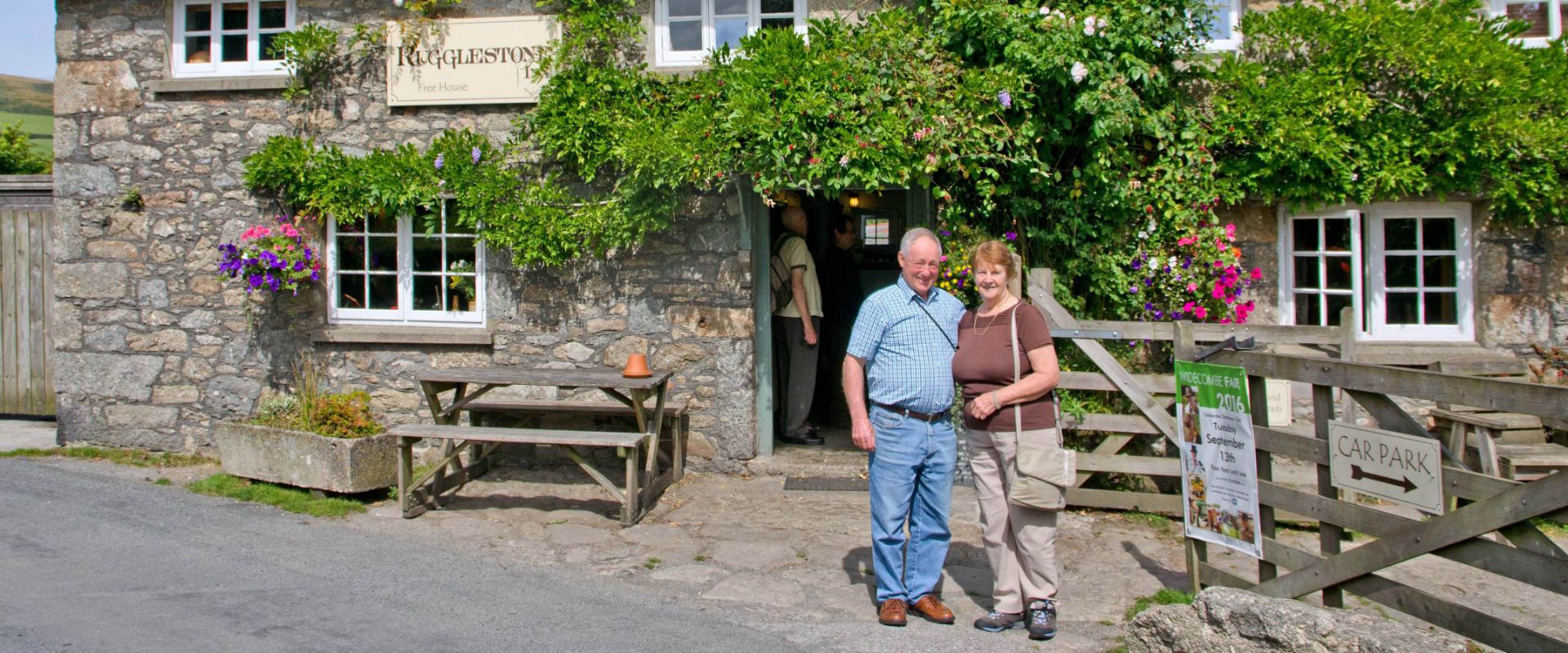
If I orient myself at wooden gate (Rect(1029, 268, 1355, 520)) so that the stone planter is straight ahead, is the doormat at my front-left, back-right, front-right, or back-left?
front-right

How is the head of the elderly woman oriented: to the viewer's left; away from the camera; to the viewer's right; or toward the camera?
toward the camera

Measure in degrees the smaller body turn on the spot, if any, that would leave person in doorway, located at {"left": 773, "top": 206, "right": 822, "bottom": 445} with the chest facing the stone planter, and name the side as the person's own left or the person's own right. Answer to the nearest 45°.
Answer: approximately 180°

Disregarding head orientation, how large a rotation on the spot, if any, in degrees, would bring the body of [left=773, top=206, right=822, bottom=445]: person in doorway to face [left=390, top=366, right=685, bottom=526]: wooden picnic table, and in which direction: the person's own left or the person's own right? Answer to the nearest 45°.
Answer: approximately 135° to the person's own right

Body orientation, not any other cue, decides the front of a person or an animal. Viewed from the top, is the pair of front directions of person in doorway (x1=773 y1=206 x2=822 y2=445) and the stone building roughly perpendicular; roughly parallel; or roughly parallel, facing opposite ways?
roughly perpendicular

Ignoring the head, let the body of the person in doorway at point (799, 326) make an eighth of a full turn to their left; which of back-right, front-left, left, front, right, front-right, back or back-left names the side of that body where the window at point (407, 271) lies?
back-left

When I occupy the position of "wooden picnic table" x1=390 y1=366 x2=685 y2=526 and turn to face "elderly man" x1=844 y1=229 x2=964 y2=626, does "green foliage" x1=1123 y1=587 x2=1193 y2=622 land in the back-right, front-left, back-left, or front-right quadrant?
front-left

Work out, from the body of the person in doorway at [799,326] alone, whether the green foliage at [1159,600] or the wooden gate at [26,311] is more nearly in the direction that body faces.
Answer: the green foliage

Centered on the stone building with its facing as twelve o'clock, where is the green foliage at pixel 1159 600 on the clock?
The green foliage is roughly at 10 o'clock from the stone building.

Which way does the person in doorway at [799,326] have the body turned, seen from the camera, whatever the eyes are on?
to the viewer's right

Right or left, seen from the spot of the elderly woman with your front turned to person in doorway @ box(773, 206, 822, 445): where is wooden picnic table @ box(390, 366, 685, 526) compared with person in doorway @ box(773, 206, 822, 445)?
left

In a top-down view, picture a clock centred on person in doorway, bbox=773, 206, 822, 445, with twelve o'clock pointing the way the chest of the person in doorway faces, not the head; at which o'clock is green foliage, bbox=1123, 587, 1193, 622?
The green foliage is roughly at 2 o'clock from the person in doorway.

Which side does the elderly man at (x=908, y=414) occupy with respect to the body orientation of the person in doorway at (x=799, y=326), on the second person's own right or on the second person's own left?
on the second person's own right

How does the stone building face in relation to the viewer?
toward the camera
